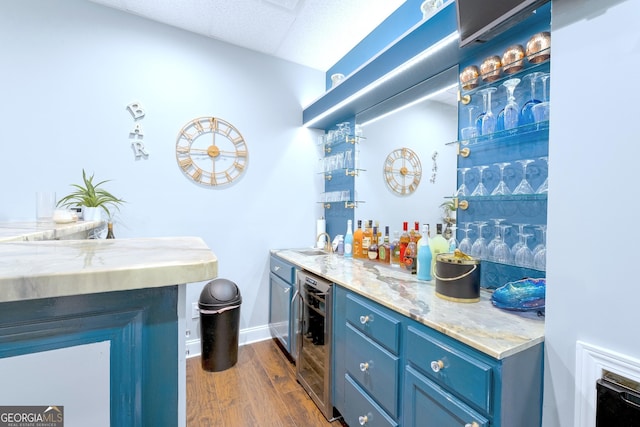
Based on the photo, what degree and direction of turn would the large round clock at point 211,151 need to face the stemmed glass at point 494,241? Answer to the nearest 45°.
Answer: approximately 45° to its left

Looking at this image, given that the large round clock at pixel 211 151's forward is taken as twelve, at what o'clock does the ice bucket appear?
The ice bucket is roughly at 11 o'clock from the large round clock.

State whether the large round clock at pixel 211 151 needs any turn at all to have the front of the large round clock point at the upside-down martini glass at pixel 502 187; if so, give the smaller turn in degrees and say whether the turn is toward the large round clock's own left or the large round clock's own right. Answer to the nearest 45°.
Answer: approximately 45° to the large round clock's own left

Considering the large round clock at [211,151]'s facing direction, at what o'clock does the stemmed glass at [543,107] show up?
The stemmed glass is roughly at 11 o'clock from the large round clock.

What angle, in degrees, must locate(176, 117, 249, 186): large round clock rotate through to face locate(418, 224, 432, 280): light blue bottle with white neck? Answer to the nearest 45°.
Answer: approximately 45° to its left

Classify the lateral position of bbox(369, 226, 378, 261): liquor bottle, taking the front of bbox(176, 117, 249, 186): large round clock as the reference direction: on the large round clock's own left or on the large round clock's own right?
on the large round clock's own left

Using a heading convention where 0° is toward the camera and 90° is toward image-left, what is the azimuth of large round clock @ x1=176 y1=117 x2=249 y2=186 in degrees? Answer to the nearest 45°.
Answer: approximately 0°

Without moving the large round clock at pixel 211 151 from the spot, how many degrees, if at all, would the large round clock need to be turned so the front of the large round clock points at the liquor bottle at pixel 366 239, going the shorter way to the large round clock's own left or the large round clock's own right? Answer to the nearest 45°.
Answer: approximately 45° to the large round clock's own left

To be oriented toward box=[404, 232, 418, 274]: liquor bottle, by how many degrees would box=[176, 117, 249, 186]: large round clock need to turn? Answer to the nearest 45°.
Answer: approximately 45° to its left
